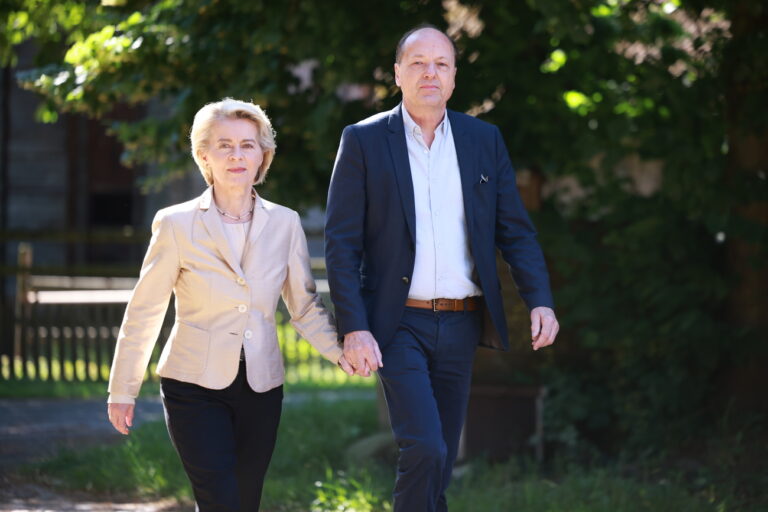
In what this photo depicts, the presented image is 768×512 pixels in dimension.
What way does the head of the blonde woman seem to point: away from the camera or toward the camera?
toward the camera

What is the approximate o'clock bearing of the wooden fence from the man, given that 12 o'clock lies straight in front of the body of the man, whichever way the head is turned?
The wooden fence is roughly at 5 o'clock from the man.

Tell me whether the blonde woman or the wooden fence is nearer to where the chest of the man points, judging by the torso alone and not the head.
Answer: the blonde woman

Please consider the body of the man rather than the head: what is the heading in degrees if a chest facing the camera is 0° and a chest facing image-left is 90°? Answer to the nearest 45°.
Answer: approximately 0°

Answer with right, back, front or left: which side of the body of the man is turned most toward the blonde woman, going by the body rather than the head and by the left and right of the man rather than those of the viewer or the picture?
right
